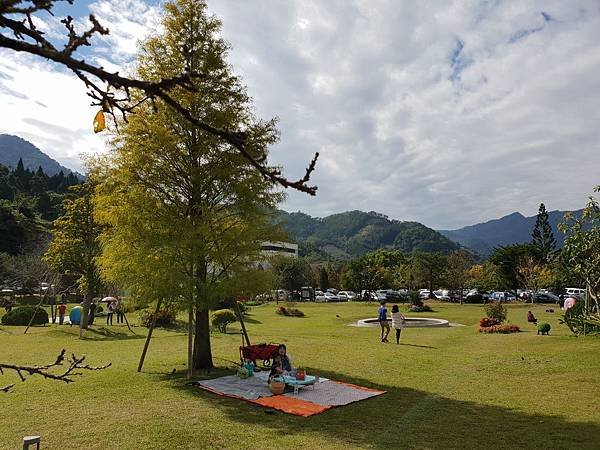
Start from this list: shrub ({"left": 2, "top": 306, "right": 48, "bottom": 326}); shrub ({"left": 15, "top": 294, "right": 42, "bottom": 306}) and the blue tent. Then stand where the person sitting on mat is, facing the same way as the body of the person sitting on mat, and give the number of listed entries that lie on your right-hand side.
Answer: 3

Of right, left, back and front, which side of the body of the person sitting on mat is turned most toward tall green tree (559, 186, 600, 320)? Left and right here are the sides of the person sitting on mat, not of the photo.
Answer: back

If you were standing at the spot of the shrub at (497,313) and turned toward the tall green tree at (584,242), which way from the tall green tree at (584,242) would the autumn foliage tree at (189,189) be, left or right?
right

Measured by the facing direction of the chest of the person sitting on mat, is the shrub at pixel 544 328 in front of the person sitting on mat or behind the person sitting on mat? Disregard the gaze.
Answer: behind

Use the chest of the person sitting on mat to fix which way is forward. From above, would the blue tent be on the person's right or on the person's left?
on the person's right

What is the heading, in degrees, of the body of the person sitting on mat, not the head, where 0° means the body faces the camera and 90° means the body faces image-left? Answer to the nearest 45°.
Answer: approximately 45°

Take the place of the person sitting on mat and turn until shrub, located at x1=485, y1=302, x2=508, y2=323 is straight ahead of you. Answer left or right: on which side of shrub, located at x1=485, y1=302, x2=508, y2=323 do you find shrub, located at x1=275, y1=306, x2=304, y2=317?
left

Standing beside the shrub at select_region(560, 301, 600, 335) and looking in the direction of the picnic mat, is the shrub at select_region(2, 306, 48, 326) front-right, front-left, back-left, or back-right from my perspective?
front-right

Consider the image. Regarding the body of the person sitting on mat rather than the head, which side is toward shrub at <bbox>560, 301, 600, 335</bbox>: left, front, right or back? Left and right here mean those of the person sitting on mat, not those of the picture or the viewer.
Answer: left

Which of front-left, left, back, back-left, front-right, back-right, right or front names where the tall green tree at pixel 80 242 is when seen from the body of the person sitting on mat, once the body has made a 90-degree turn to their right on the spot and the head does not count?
front
